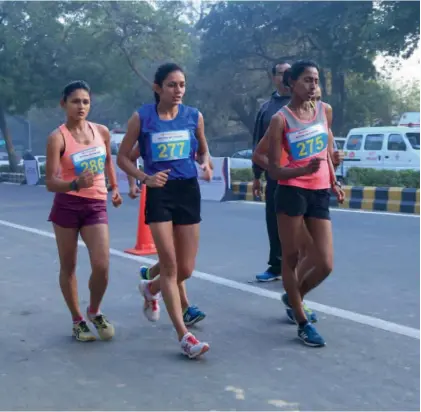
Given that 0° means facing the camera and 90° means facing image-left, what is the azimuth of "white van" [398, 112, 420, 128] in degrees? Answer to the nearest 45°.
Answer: approximately 90°

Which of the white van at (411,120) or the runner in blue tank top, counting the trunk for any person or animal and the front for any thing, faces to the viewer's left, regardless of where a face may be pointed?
the white van

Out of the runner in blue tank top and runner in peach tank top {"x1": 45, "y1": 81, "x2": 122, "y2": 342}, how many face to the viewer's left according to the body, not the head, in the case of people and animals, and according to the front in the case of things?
0

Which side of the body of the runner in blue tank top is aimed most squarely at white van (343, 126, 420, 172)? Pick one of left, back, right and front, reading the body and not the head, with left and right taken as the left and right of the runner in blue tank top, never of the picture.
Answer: left

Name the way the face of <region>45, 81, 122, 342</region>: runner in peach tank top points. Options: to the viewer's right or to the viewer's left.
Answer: to the viewer's right

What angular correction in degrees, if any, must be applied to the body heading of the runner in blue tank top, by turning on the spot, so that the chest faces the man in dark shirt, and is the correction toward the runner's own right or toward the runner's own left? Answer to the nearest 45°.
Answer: approximately 90° to the runner's own left

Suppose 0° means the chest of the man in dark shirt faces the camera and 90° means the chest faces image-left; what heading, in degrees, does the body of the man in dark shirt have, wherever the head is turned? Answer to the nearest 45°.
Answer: approximately 45°
